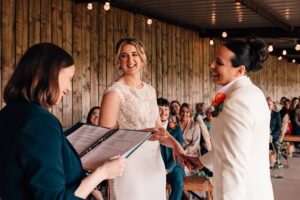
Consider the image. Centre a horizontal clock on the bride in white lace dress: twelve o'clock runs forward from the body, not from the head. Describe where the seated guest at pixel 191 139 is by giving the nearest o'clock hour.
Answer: The seated guest is roughly at 8 o'clock from the bride in white lace dress.

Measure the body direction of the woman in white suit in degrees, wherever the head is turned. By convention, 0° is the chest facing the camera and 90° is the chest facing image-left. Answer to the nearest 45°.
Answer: approximately 90°

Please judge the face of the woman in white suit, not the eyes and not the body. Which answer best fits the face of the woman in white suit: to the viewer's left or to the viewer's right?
to the viewer's left

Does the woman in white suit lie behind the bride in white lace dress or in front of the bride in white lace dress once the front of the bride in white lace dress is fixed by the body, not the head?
in front

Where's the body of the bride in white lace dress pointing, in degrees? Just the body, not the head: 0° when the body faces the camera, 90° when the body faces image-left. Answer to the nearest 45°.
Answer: approximately 315°

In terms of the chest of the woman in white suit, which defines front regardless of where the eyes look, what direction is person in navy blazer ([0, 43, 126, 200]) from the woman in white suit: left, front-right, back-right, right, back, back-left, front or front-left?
front-left

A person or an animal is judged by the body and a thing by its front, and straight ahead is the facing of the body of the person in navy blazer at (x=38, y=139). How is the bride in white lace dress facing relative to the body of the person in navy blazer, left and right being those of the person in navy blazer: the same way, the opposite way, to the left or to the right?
to the right

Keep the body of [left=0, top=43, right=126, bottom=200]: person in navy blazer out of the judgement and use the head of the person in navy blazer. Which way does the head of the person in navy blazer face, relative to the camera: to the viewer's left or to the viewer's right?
to the viewer's right

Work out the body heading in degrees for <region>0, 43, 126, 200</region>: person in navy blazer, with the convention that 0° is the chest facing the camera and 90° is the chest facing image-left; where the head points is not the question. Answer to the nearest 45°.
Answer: approximately 225°

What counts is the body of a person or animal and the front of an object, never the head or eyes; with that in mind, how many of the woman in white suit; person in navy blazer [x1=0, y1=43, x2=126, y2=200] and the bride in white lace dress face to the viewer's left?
1

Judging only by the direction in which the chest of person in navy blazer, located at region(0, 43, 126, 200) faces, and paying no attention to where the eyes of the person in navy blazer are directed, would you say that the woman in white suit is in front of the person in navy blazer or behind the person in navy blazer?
in front

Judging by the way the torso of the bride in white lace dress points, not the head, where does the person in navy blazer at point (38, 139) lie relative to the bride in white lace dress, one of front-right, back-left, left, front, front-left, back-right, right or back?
front-right
